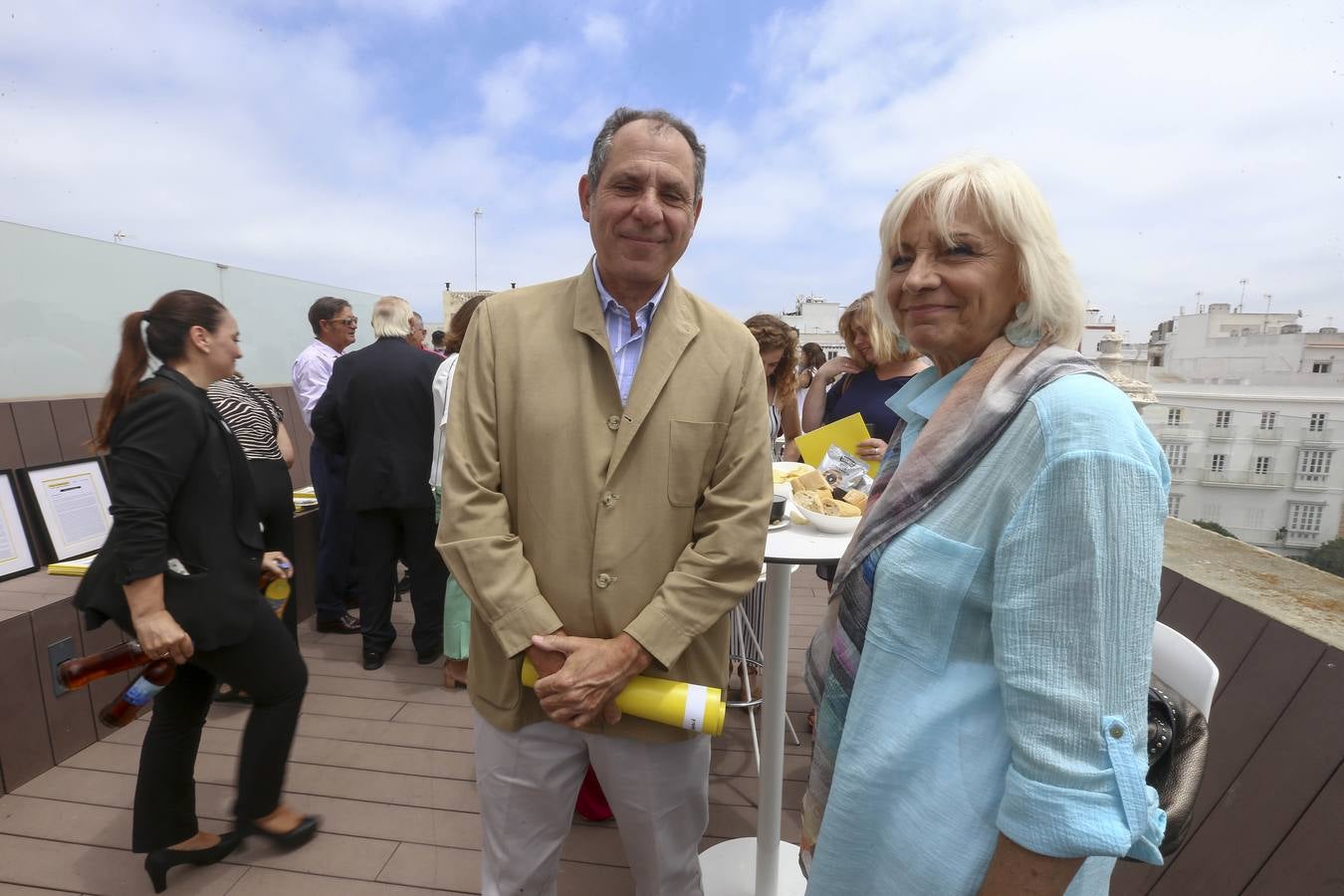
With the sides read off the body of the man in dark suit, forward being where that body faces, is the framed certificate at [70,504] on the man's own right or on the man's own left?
on the man's own left

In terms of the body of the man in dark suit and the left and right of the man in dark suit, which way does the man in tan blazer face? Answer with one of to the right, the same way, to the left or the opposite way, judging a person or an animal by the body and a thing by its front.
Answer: the opposite way

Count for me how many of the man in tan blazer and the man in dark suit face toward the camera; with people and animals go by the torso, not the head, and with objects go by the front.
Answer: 1

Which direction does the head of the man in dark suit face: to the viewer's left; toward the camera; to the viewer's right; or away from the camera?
away from the camera

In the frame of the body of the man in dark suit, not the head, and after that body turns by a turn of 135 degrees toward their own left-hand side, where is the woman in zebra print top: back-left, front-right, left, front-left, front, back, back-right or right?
front

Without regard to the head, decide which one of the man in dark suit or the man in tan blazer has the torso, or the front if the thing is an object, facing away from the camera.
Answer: the man in dark suit

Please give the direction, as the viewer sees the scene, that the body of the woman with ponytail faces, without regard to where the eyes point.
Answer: to the viewer's right

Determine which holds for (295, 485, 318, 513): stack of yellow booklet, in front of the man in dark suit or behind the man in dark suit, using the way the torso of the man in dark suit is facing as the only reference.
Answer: in front

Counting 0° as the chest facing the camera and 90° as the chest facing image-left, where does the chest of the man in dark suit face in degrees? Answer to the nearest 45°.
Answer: approximately 180°

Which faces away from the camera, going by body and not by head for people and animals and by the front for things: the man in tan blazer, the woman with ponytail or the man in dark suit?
the man in dark suit

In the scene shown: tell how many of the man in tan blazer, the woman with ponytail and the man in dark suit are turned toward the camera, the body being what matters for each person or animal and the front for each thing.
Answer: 1
